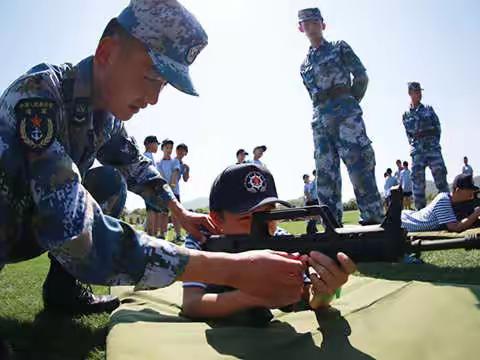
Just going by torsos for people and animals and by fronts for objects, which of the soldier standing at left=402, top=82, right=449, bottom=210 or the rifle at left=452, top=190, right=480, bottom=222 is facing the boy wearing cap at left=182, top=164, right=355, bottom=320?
the soldier standing

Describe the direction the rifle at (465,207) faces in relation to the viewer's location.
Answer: facing to the right of the viewer

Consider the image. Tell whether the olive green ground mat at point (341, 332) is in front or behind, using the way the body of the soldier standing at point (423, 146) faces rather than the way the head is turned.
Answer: in front

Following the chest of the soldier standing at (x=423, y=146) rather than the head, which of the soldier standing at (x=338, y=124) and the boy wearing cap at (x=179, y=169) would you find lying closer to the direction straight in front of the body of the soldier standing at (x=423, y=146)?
the soldier standing

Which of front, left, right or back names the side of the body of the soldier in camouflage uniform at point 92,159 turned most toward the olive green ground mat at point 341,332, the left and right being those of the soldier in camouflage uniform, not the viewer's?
front

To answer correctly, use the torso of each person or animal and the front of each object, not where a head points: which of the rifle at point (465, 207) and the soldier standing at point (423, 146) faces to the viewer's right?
the rifle

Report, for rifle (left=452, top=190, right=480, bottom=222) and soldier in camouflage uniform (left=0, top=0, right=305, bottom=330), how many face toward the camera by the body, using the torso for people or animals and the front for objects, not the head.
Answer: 0

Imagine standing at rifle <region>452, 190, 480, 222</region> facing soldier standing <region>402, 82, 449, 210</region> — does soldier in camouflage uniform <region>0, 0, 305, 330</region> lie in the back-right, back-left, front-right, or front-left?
back-left

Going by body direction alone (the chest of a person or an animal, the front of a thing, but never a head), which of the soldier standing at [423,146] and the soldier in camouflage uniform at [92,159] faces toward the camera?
the soldier standing

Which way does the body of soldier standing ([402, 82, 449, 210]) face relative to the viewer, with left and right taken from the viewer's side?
facing the viewer

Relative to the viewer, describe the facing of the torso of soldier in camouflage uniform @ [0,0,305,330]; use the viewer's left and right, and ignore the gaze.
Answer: facing to the right of the viewer

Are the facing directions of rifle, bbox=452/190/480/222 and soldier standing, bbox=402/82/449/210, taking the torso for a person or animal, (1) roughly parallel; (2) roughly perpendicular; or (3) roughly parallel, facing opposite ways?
roughly perpendicular

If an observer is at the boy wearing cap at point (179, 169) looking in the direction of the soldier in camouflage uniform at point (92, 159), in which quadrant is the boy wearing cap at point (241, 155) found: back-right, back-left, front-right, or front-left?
back-left

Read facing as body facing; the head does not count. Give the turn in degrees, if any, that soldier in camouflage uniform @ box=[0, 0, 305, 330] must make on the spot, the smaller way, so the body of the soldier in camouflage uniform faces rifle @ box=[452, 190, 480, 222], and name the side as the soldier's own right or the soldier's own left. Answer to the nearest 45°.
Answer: approximately 45° to the soldier's own left
